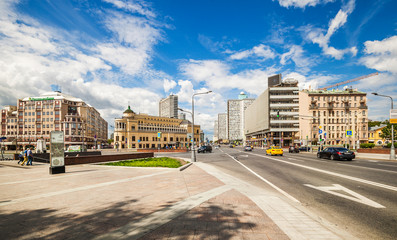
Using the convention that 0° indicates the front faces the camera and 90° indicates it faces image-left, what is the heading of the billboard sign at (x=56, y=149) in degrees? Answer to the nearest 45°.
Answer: approximately 0°

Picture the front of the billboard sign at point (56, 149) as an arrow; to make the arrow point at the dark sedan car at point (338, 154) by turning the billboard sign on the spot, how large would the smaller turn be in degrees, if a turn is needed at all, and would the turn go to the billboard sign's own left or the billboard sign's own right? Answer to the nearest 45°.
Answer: approximately 90° to the billboard sign's own left
